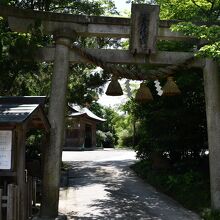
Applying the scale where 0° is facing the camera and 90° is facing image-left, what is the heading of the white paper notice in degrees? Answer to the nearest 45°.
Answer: approximately 0°

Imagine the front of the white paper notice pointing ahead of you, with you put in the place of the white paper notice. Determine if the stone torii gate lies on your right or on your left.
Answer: on your left

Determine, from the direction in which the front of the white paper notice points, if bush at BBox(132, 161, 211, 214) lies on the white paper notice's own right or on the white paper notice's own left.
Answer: on the white paper notice's own left
